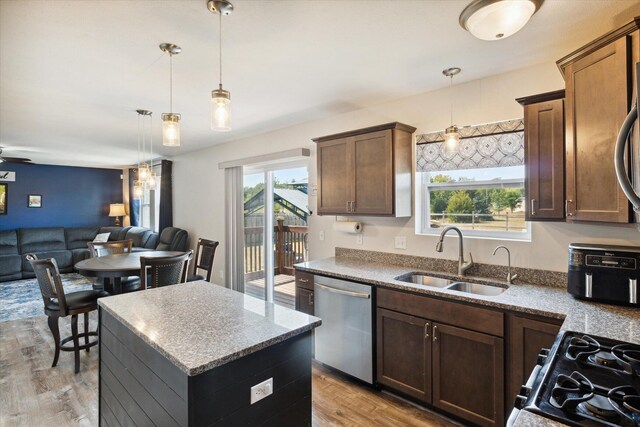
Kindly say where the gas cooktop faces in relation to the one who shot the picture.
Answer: facing to the left of the viewer

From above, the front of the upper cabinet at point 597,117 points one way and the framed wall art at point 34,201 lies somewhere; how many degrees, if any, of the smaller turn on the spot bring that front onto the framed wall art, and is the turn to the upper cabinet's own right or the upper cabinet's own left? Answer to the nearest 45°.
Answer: approximately 45° to the upper cabinet's own right

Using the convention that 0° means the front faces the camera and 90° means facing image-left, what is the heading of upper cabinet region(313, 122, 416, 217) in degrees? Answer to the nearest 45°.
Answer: approximately 45°

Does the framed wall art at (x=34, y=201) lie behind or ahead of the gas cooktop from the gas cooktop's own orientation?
ahead

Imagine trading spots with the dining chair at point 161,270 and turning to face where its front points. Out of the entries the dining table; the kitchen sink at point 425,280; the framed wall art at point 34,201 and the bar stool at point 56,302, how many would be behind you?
1

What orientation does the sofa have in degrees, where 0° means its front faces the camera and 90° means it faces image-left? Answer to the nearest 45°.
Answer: approximately 0°

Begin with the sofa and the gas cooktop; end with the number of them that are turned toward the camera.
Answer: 1

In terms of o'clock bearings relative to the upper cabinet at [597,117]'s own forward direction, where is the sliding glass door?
The sliding glass door is roughly at 2 o'clock from the upper cabinet.

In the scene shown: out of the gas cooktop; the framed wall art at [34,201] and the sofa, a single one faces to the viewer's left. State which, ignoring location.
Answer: the gas cooktop

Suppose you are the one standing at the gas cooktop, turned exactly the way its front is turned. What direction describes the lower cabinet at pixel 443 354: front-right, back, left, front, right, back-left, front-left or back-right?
front-right

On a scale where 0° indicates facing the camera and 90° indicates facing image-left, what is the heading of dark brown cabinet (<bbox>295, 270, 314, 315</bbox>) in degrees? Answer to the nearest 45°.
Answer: approximately 45°

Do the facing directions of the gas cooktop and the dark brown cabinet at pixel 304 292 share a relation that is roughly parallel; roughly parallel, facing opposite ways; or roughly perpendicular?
roughly perpendicular

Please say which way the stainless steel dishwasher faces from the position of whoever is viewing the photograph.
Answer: facing the viewer and to the left of the viewer
